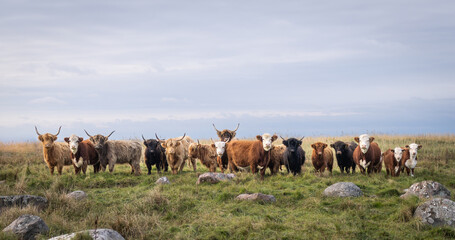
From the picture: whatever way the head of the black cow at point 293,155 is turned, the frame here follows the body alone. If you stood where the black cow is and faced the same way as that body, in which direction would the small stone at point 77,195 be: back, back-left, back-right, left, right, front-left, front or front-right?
front-right

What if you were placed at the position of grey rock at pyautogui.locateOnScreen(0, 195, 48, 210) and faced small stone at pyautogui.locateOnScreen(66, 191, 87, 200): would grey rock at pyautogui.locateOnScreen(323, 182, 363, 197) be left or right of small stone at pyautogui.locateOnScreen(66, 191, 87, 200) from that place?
right

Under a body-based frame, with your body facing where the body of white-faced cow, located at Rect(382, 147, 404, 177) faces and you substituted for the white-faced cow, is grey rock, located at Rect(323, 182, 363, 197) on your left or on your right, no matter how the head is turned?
on your right

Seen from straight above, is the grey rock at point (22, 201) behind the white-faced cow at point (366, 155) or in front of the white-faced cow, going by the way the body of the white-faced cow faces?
in front

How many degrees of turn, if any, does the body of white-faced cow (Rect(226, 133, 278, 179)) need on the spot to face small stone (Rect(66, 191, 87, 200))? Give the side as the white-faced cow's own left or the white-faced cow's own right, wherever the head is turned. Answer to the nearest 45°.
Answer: approximately 90° to the white-faced cow's own right

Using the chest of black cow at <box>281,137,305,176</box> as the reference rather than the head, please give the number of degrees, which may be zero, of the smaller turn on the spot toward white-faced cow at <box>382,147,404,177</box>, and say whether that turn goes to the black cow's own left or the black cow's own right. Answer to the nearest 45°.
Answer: approximately 90° to the black cow's own left

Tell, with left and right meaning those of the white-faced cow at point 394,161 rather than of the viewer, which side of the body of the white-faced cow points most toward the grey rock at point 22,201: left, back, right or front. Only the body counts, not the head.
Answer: right

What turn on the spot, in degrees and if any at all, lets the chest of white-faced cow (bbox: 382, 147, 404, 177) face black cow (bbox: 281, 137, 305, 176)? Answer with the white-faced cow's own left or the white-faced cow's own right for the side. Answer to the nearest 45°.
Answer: approximately 90° to the white-faced cow's own right

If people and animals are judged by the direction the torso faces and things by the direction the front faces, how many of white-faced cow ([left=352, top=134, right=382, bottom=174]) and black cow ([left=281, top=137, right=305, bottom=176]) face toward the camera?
2

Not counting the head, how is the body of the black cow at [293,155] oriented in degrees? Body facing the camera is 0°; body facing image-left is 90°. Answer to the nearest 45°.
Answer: approximately 0°

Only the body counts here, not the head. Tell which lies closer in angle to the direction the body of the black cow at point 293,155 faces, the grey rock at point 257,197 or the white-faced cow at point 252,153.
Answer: the grey rock
